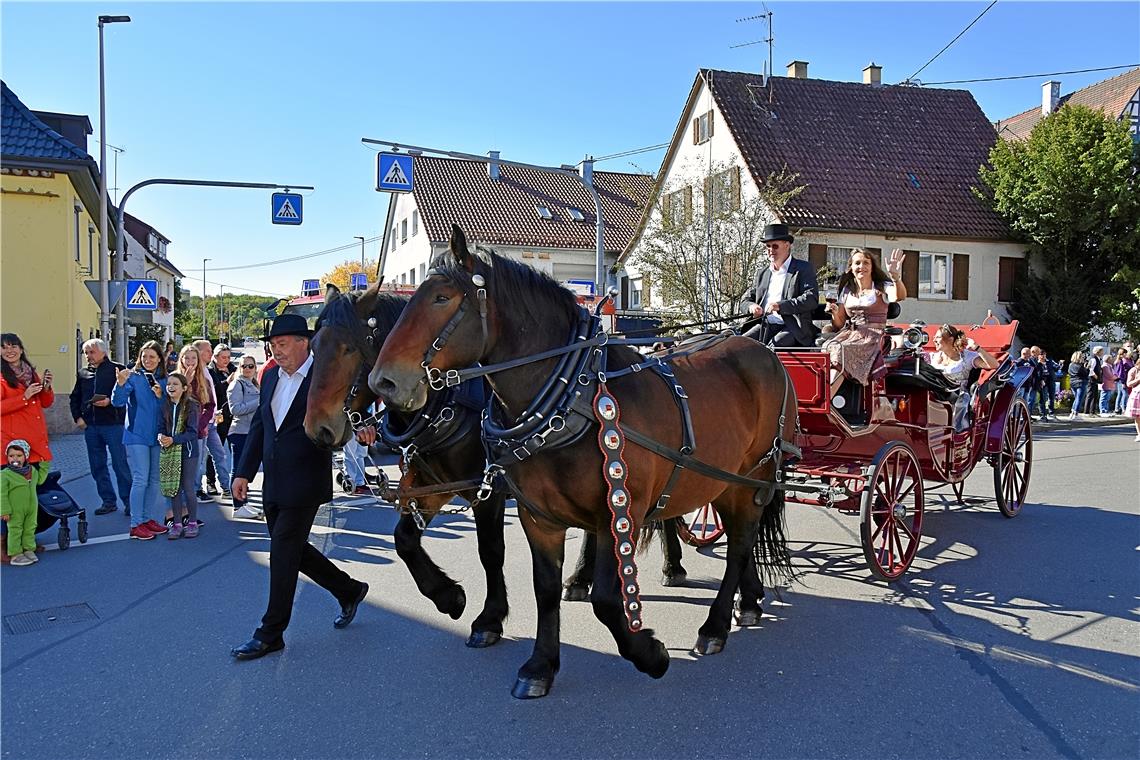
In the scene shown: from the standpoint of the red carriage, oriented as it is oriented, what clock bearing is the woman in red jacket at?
The woman in red jacket is roughly at 1 o'clock from the red carriage.

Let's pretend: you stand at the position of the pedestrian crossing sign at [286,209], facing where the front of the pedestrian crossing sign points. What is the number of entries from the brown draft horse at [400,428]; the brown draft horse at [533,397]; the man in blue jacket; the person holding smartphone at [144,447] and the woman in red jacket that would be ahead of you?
5

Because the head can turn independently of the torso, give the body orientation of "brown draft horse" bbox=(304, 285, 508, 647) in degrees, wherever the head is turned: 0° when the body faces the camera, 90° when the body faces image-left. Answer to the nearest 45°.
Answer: approximately 45°

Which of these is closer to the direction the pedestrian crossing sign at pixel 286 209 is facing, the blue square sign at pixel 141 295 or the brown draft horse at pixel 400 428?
the brown draft horse

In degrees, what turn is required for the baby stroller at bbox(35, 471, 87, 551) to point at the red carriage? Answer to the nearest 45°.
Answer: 0° — it already faces it

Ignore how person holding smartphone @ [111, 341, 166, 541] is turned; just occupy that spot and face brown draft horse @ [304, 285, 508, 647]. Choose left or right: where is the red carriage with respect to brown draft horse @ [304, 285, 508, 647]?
left

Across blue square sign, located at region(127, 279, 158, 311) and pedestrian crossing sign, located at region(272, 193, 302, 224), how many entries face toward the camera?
2

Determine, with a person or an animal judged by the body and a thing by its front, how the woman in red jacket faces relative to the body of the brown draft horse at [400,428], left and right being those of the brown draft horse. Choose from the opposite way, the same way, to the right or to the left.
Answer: to the left

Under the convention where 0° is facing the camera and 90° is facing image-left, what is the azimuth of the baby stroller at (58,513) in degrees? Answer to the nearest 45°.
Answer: approximately 315°

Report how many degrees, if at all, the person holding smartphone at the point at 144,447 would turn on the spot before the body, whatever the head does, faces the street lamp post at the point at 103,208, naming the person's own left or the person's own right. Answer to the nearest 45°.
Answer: approximately 135° to the person's own left

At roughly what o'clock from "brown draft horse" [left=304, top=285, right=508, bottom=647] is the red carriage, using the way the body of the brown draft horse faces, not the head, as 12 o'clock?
The red carriage is roughly at 7 o'clock from the brown draft horse.

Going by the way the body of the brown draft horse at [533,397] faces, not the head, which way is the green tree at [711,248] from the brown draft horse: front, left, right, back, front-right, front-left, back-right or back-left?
back-right

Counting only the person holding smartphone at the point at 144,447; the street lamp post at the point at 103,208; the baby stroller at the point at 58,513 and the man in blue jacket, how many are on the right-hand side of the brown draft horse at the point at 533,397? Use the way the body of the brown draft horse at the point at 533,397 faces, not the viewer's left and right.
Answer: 4

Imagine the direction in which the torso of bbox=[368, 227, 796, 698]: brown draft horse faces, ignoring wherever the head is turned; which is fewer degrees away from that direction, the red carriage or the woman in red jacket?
the woman in red jacket

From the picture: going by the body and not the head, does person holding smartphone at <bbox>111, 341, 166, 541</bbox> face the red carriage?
yes
